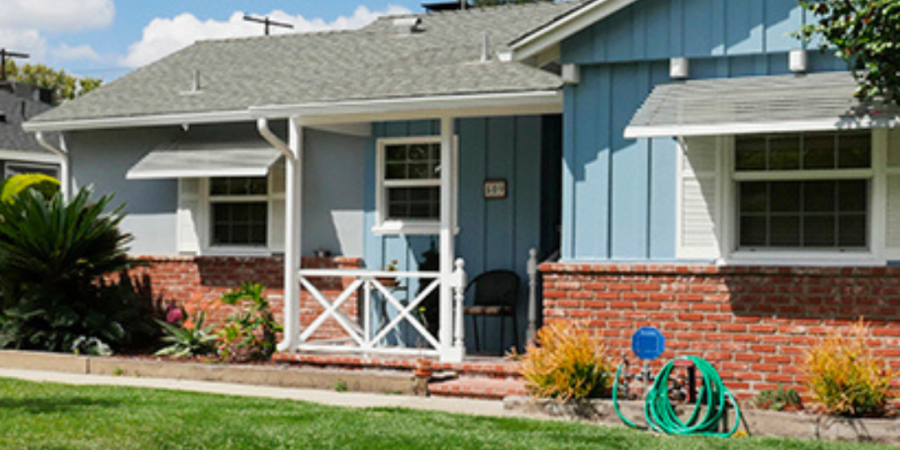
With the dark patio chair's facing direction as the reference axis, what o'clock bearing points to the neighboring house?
The neighboring house is roughly at 3 o'clock from the dark patio chair.

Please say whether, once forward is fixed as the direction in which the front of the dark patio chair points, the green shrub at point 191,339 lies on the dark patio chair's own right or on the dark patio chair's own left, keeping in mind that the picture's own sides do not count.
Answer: on the dark patio chair's own right

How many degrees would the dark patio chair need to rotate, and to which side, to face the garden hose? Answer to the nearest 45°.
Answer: approximately 90° to its left

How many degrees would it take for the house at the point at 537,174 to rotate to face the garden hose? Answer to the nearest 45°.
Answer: approximately 45° to its left

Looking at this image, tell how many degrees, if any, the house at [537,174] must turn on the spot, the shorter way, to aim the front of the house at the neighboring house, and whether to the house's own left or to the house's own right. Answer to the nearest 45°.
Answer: approximately 135° to the house's own right

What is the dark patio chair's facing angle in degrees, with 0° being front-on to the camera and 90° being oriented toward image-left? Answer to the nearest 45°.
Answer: approximately 45°

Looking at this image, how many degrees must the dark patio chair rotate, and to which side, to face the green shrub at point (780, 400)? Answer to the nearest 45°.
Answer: approximately 90° to its left

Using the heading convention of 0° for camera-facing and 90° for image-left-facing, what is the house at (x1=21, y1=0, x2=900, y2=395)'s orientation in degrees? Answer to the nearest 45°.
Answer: approximately 0°

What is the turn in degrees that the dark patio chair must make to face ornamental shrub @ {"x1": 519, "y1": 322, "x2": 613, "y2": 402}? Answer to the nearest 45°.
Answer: approximately 45° to its left
